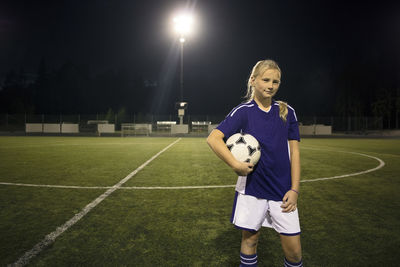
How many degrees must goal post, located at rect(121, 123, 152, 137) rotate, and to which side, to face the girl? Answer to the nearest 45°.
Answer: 0° — it already faces them

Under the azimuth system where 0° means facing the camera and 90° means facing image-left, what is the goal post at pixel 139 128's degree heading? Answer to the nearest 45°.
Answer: approximately 0°
